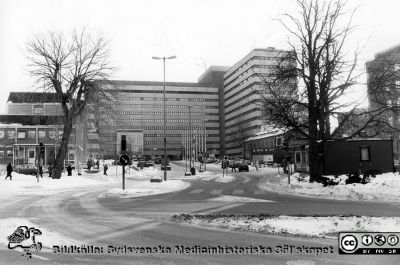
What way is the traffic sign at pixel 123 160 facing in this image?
toward the camera
